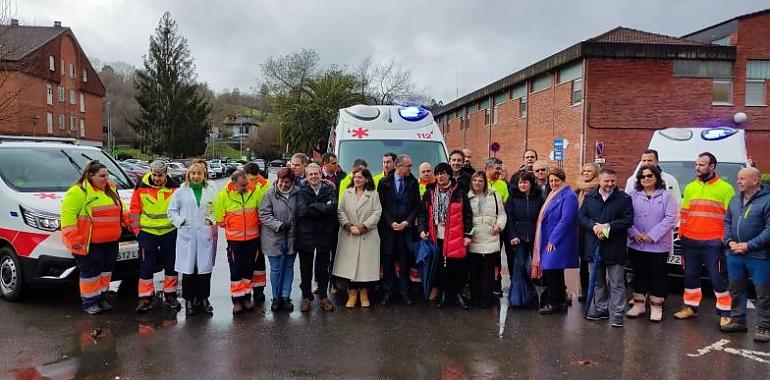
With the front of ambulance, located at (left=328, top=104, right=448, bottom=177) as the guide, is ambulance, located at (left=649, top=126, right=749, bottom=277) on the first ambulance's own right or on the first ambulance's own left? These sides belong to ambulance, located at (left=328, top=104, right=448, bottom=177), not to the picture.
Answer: on the first ambulance's own left

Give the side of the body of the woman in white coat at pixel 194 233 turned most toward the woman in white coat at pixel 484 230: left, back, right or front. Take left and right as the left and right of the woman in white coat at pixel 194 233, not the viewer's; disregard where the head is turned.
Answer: left

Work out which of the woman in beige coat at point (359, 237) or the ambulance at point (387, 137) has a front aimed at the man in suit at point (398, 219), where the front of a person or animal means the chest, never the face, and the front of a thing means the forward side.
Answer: the ambulance

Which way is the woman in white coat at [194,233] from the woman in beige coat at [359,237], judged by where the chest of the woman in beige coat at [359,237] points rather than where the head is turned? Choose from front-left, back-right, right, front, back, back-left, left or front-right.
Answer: right

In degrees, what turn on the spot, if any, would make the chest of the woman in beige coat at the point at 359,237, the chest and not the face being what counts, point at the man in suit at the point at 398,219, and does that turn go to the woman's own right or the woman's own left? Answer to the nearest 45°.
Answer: approximately 90° to the woman's own left

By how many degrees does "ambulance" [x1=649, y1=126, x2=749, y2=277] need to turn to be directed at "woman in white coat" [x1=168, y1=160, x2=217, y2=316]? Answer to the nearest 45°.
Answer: approximately 45° to its right

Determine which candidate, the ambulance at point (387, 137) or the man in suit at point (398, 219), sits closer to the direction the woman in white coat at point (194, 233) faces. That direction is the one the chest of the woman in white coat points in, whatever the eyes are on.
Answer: the man in suit

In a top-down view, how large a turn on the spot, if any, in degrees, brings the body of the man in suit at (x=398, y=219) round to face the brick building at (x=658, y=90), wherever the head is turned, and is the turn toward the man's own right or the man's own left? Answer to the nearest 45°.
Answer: approximately 135° to the man's own left

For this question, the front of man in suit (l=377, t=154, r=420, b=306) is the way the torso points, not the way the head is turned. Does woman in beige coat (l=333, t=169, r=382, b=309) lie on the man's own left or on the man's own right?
on the man's own right
